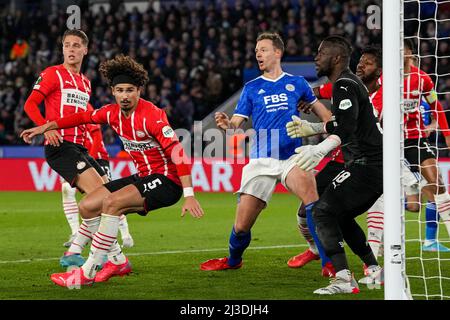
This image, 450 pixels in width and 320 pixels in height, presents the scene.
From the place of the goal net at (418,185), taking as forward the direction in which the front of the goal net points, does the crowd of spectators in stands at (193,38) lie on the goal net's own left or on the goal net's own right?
on the goal net's own right

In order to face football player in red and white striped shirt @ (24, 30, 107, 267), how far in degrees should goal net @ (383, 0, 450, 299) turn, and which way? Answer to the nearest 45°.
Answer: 0° — it already faces them

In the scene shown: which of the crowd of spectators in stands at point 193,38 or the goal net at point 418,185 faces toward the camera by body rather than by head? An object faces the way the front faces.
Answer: the crowd of spectators in stands

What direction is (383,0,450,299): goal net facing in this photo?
to the viewer's left

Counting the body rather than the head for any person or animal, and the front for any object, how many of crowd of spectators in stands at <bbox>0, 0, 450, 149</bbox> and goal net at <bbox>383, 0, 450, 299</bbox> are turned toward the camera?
1

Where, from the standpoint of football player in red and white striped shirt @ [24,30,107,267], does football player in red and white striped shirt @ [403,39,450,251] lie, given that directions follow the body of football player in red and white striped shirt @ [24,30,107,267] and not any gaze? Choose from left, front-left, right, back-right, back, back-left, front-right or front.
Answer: front-left

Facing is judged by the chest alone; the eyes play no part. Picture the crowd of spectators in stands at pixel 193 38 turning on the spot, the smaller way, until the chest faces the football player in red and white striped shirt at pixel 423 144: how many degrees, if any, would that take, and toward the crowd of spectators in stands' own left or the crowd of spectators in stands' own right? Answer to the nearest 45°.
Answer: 0° — they already face them

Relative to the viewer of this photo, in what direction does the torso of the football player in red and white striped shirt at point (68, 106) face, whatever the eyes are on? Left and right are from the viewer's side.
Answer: facing the viewer and to the right of the viewer

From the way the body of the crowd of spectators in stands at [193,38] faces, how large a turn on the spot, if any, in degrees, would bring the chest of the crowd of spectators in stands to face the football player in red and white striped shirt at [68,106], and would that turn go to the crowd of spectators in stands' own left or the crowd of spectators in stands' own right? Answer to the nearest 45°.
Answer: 0° — they already face them

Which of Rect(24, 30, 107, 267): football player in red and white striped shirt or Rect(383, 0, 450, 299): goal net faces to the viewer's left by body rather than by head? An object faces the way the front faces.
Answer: the goal net

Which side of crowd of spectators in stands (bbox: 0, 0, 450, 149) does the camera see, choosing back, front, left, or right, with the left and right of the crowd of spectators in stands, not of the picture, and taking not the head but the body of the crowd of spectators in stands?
front
